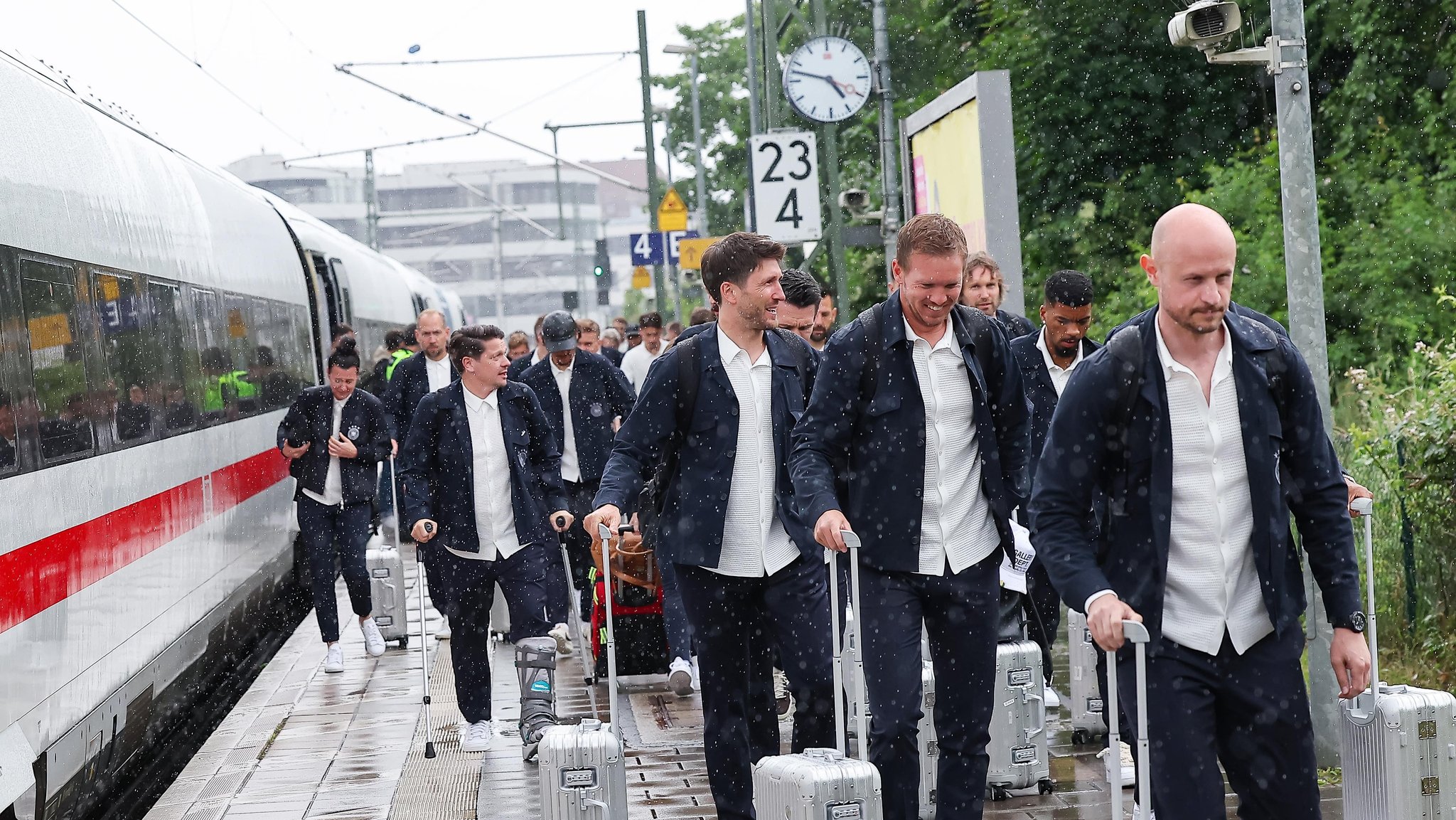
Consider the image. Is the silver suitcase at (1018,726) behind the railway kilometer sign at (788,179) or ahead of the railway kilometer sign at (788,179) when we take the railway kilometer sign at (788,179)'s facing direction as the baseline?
ahead

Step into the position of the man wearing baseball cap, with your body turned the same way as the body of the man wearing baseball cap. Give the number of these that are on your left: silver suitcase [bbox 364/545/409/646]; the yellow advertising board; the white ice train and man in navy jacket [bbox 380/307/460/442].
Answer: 1

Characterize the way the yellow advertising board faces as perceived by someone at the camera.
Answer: facing the viewer and to the left of the viewer

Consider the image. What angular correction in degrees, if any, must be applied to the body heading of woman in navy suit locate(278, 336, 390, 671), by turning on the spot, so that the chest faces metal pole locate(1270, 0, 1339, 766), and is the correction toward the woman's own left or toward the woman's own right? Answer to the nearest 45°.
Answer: approximately 45° to the woman's own left

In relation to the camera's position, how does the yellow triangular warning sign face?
facing the viewer

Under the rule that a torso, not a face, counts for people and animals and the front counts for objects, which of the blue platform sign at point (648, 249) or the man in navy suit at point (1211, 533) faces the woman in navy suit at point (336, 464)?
the blue platform sign

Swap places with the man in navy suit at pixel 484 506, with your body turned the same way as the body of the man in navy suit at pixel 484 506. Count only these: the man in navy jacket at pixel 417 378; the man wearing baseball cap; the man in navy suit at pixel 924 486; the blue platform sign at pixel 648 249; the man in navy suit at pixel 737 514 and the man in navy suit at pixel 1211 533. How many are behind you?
3

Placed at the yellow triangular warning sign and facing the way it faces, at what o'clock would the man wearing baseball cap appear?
The man wearing baseball cap is roughly at 12 o'clock from the yellow triangular warning sign.

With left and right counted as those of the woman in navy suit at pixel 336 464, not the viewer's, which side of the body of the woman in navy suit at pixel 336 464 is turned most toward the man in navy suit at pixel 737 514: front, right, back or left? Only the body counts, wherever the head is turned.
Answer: front

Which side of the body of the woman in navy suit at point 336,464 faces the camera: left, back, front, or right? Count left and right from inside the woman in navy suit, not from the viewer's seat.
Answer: front
